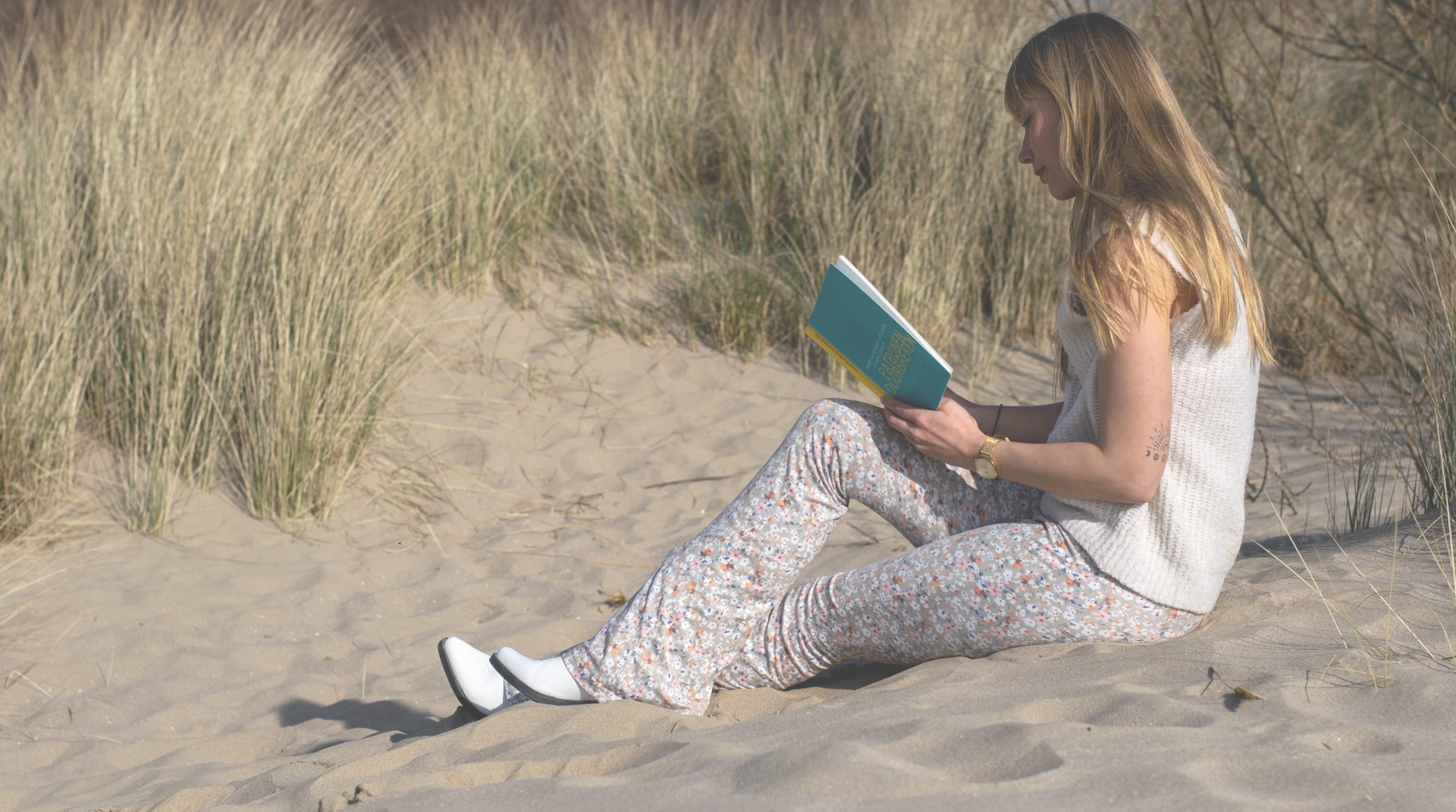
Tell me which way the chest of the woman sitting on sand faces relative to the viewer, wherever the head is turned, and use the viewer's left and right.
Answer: facing to the left of the viewer

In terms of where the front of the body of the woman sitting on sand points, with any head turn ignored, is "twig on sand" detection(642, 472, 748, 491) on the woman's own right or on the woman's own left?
on the woman's own right

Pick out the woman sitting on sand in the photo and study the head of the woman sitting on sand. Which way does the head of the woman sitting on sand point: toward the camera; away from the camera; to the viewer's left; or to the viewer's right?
to the viewer's left
